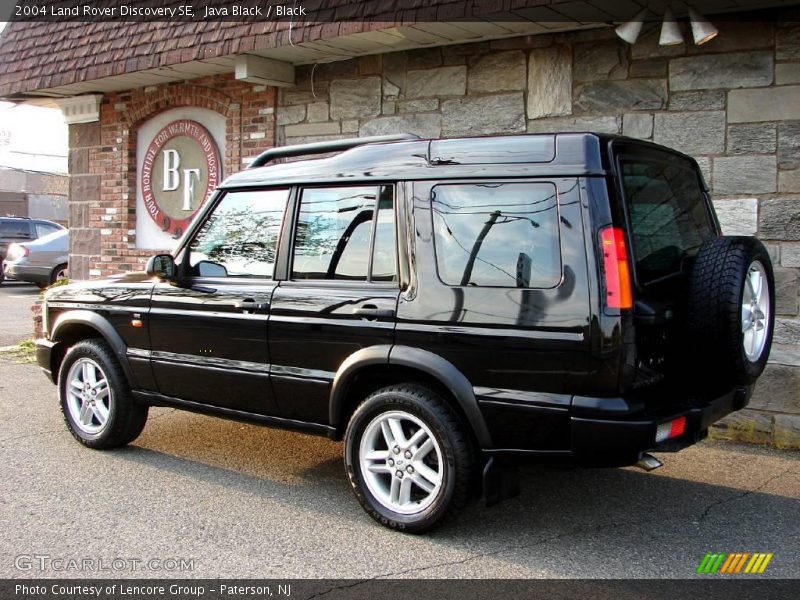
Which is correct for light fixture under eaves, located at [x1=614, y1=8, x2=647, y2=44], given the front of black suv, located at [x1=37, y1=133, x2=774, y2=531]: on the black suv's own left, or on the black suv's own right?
on the black suv's own right

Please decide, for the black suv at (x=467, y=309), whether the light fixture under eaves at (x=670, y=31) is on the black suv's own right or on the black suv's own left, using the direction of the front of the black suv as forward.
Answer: on the black suv's own right

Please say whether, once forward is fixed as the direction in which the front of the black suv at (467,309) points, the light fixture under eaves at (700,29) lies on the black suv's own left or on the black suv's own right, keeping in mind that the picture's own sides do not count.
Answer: on the black suv's own right

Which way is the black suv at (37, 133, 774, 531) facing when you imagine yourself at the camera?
facing away from the viewer and to the left of the viewer
